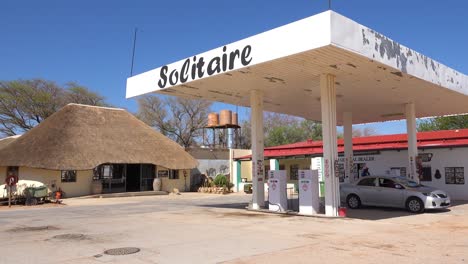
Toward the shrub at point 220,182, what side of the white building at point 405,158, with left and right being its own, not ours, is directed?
right

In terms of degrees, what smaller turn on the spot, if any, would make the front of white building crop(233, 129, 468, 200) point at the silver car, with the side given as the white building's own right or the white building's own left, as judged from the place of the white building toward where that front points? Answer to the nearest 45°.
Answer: approximately 45° to the white building's own left

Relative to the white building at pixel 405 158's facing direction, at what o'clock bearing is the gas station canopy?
The gas station canopy is roughly at 11 o'clock from the white building.

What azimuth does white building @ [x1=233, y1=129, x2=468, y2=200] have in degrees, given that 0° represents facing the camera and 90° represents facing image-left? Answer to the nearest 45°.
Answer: approximately 45°

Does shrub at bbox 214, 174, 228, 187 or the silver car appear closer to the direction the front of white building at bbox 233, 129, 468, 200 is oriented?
the silver car

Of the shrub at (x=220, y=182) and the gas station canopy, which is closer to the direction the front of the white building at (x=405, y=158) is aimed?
the gas station canopy
